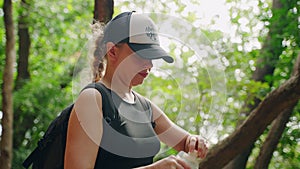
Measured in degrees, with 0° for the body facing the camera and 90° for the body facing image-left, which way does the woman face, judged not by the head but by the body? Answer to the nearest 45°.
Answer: approximately 315°

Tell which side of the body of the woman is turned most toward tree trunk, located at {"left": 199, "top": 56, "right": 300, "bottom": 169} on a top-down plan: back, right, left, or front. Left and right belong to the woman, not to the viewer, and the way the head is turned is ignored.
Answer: left

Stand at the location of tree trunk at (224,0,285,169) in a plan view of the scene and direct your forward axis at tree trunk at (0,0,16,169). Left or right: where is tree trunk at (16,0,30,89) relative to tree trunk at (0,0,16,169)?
right

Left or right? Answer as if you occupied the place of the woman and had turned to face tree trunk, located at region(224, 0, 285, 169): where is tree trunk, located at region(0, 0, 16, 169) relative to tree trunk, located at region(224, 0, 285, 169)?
left

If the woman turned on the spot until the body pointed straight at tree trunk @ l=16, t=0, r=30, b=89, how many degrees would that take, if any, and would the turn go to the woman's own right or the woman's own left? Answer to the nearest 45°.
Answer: approximately 135° to the woman's own left
